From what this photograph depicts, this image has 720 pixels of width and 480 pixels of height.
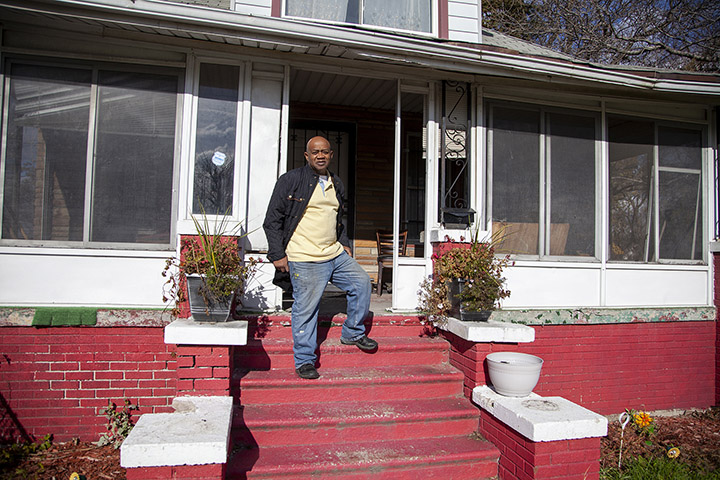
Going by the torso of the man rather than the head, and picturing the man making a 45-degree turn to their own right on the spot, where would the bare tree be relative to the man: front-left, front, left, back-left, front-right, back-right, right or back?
back-left

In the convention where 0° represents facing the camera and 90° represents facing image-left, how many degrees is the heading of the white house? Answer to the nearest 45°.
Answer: approximately 0°

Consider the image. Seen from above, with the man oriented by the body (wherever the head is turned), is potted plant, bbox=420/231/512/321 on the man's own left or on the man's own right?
on the man's own left

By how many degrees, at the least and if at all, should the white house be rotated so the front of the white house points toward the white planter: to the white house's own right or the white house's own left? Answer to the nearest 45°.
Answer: approximately 45° to the white house's own left

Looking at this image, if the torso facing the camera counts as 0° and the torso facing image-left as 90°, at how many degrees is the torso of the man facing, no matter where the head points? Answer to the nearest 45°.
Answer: approximately 315°

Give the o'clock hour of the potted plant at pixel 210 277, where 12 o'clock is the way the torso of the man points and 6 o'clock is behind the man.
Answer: The potted plant is roughly at 4 o'clock from the man.

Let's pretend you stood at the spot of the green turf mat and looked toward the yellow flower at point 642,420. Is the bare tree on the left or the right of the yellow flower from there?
left
